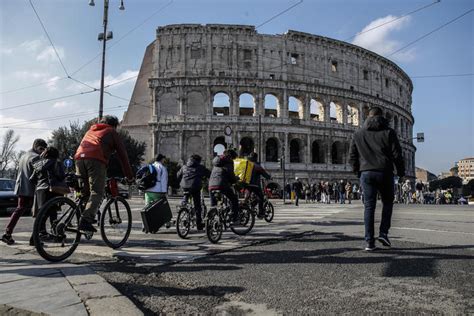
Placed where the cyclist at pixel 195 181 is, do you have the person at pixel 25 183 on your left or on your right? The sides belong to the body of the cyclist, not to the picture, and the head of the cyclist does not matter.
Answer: on your left

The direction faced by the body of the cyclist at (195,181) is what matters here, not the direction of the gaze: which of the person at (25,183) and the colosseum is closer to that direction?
the colosseum

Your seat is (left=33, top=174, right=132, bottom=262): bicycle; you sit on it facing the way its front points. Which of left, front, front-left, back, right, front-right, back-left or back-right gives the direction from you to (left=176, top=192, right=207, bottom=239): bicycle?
front

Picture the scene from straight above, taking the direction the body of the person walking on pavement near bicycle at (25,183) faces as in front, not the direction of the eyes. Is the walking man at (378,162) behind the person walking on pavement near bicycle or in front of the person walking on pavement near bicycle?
in front

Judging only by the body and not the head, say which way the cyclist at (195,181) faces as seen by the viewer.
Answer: away from the camera

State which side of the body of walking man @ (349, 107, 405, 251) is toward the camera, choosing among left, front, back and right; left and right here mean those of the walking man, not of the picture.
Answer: back

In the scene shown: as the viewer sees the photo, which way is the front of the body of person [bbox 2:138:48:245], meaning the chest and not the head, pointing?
to the viewer's right

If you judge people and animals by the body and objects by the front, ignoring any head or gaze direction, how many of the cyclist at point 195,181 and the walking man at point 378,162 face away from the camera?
2

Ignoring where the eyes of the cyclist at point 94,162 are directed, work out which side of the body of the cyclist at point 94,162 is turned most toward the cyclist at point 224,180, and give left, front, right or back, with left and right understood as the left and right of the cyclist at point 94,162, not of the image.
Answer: front

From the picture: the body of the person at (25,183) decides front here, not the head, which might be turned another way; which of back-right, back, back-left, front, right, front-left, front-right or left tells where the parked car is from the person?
left
